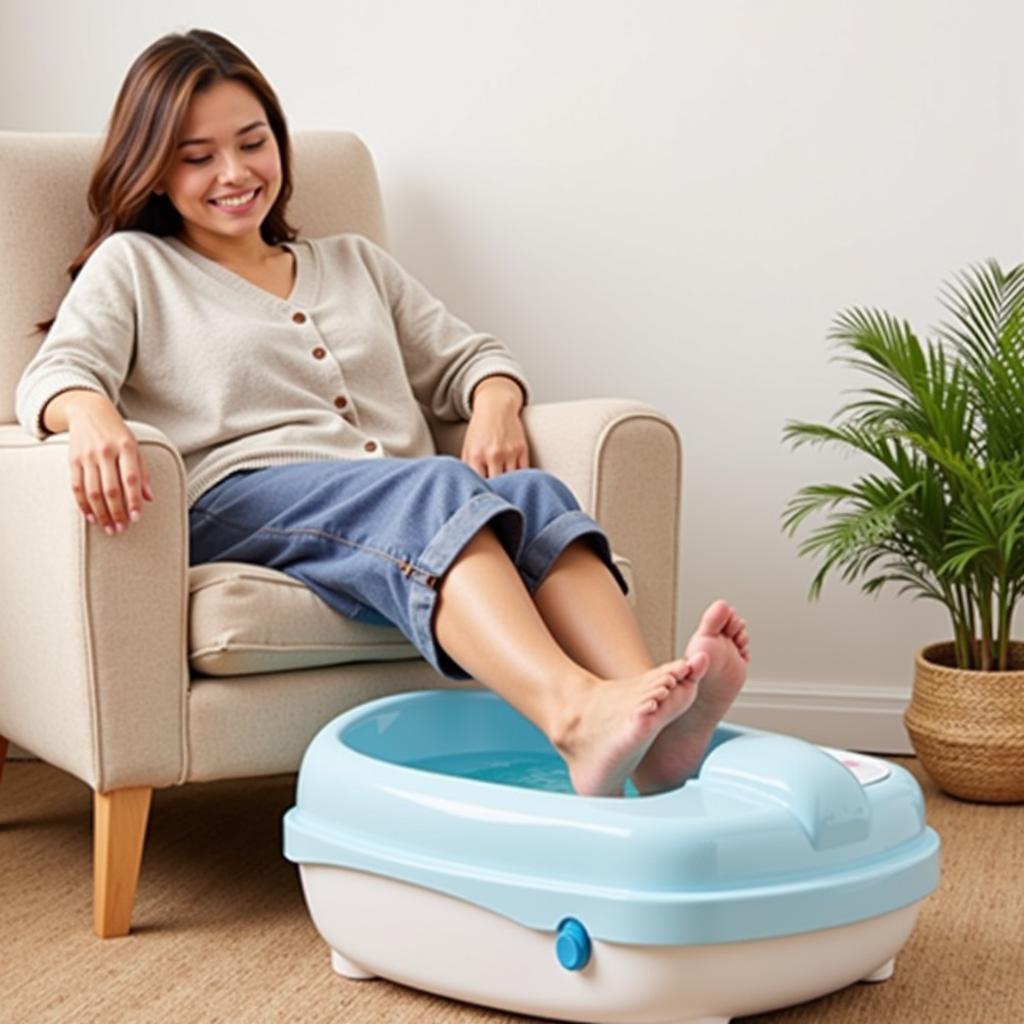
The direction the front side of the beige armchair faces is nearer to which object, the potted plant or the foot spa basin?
the foot spa basin

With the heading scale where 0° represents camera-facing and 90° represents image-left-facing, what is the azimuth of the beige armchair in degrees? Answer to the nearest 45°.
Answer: approximately 315°

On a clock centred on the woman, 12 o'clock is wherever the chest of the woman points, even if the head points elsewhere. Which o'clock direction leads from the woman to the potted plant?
The potted plant is roughly at 10 o'clock from the woman.

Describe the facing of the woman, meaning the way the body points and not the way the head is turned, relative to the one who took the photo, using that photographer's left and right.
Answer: facing the viewer and to the right of the viewer

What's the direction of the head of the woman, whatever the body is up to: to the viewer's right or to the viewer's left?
to the viewer's right

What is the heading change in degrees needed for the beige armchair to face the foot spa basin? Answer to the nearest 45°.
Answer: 0° — it already faces it

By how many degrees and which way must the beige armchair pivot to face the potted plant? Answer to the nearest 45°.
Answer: approximately 45° to its left
